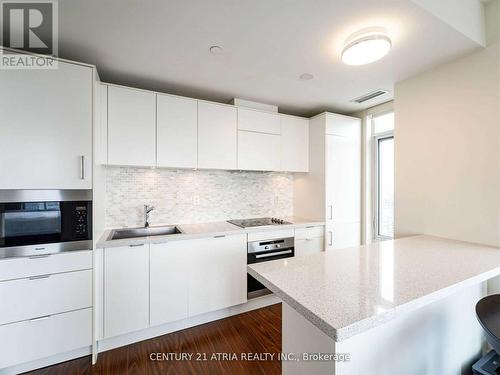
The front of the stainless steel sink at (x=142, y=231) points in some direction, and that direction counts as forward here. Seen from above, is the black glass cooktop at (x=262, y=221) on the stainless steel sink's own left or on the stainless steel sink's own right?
on the stainless steel sink's own left

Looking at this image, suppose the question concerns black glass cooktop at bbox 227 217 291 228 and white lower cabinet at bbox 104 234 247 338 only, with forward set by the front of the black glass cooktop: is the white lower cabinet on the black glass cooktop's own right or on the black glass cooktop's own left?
on the black glass cooktop's own right

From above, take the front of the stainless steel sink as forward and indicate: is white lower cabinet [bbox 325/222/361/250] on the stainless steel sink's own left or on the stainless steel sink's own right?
on the stainless steel sink's own left

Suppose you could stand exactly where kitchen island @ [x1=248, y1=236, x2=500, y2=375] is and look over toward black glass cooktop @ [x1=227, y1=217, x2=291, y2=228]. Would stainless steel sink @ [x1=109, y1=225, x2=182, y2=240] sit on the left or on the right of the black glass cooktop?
left

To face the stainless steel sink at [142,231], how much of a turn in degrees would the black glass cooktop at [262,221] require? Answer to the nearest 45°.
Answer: approximately 135° to its right

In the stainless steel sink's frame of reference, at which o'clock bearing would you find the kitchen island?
The kitchen island is roughly at 11 o'clock from the stainless steel sink.

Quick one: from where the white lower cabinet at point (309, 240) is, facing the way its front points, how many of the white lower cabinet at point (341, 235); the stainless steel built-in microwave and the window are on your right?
1

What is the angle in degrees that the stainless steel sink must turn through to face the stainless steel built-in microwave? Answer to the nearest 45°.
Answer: approximately 45° to its right

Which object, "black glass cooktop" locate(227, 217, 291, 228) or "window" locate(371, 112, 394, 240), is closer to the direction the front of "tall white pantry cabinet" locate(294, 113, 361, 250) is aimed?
the window
